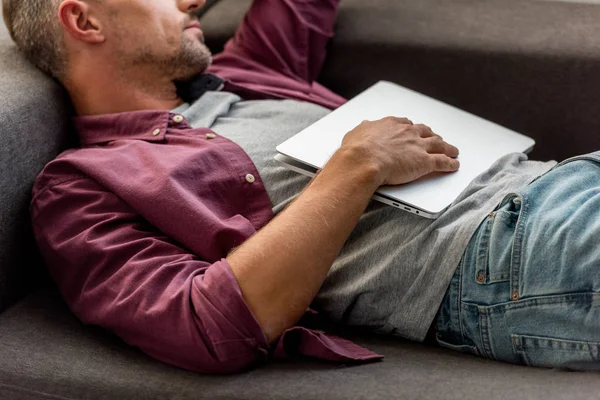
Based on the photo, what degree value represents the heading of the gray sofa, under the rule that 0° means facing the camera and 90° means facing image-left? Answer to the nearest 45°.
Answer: approximately 0°
